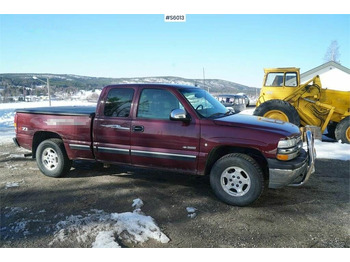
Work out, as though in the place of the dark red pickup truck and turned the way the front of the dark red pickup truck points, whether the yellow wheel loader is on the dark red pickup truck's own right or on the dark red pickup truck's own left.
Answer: on the dark red pickup truck's own left

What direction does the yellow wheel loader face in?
to the viewer's right

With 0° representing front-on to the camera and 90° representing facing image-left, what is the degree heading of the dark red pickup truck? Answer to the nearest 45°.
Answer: approximately 315°

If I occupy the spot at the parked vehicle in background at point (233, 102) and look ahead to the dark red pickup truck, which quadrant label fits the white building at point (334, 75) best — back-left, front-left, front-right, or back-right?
back-left
